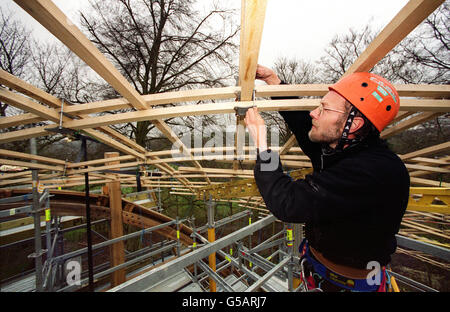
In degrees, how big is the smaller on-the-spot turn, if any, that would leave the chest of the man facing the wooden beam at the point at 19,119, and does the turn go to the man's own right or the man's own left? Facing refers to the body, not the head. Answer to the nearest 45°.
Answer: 0° — they already face it

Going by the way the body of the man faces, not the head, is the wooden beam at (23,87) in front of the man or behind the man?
in front

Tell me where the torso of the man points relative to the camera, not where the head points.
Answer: to the viewer's left

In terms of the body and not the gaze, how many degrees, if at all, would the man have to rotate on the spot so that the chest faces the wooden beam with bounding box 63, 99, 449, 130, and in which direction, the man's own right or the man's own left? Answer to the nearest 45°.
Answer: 0° — they already face it

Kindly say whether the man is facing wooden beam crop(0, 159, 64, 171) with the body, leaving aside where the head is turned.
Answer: yes

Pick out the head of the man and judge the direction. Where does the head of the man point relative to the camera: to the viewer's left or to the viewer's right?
to the viewer's left
